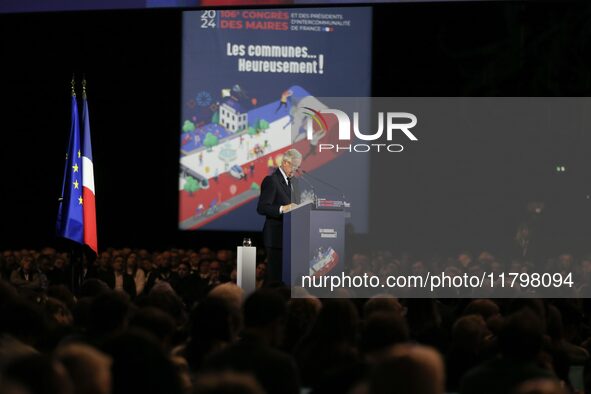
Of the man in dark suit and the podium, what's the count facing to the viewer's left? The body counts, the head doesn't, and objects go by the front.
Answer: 0

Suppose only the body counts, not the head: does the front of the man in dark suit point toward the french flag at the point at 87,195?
no

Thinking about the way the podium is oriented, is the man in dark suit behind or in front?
behind

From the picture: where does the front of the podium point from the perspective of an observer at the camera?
facing the viewer and to the right of the viewer

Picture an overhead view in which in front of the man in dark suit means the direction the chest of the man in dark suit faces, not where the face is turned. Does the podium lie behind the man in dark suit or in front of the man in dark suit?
in front

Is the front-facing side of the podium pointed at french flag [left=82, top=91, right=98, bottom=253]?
no

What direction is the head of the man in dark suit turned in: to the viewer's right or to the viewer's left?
to the viewer's right

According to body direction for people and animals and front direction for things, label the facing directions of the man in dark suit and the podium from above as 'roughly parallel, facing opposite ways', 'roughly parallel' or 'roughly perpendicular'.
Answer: roughly parallel

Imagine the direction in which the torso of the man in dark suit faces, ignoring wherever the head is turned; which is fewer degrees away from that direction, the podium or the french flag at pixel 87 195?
the podium

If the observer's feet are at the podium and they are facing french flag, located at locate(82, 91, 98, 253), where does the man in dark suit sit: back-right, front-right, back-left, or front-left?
front-right
